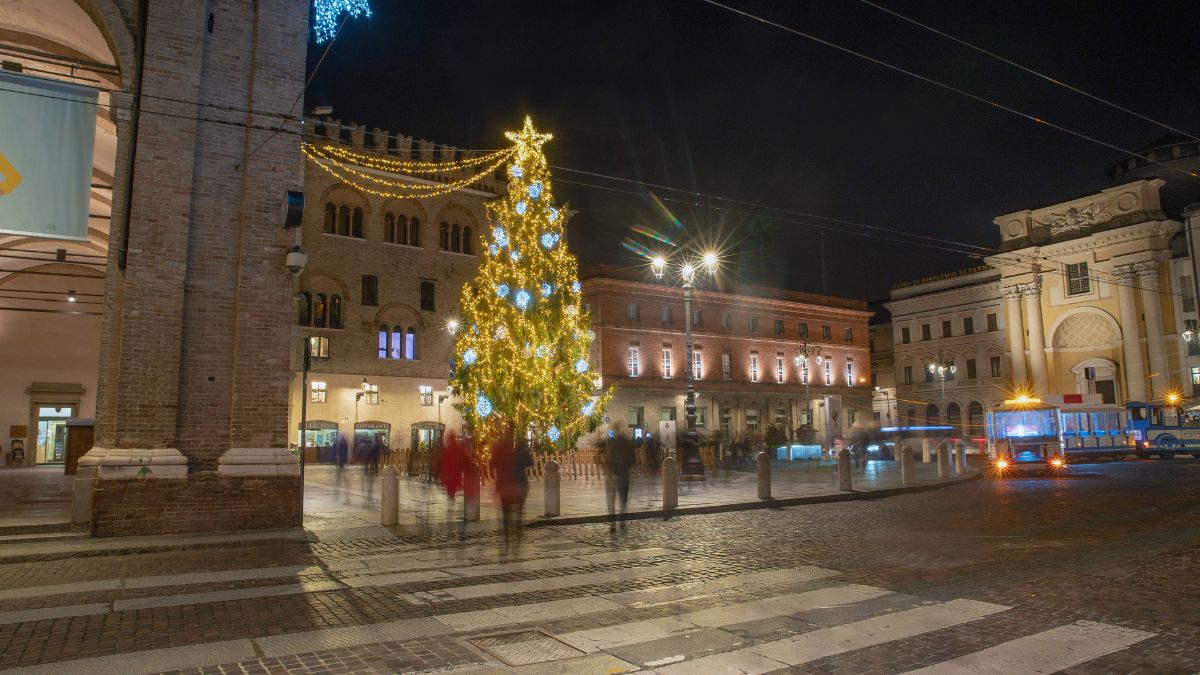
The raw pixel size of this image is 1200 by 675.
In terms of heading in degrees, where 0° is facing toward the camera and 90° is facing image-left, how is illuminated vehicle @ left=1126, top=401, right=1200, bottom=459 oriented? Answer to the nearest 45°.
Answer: approximately 45°

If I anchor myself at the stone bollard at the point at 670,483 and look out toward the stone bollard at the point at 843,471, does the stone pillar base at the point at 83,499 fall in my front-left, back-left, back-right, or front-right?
back-left

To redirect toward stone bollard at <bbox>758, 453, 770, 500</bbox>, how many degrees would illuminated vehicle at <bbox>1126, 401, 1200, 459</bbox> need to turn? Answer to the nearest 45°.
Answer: approximately 45° to its left

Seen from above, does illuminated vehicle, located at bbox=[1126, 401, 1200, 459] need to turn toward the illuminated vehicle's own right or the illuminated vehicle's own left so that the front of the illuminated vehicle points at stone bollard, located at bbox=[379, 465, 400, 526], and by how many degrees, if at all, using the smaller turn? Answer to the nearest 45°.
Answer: approximately 45° to the illuminated vehicle's own left

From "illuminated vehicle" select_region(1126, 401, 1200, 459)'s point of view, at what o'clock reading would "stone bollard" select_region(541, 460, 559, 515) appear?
The stone bollard is roughly at 11 o'clock from the illuminated vehicle.
